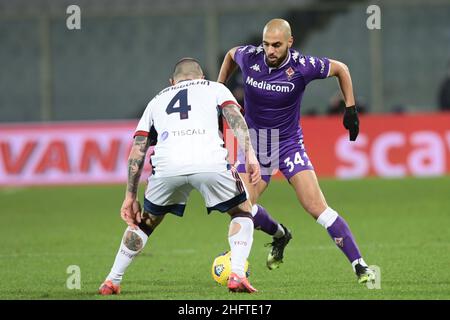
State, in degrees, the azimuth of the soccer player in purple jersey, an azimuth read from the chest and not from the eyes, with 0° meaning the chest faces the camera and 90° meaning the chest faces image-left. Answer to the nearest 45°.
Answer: approximately 0°

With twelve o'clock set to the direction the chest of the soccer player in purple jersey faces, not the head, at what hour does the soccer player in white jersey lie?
The soccer player in white jersey is roughly at 1 o'clock from the soccer player in purple jersey.

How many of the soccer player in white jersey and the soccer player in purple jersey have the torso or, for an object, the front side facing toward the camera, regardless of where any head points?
1

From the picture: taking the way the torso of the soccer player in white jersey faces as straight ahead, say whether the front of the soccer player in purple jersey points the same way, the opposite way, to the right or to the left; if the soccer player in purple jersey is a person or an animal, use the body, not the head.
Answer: the opposite way

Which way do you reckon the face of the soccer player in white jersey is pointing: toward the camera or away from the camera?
away from the camera

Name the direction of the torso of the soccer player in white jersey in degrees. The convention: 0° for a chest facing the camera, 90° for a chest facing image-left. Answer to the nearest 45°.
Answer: approximately 180°

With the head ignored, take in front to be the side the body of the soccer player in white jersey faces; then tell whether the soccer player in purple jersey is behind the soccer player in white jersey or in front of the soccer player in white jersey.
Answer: in front
